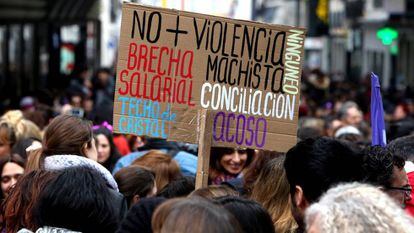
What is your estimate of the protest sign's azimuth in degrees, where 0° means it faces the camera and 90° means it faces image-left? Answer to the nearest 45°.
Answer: approximately 0°

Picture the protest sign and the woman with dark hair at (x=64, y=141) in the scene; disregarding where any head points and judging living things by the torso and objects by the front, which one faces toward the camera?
the protest sign

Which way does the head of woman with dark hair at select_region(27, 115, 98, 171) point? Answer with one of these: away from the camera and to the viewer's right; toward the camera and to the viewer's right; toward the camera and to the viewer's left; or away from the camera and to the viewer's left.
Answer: away from the camera and to the viewer's right

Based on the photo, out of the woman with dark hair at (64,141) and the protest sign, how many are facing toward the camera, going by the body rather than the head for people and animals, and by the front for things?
1

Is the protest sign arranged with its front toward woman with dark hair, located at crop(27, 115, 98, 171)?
no

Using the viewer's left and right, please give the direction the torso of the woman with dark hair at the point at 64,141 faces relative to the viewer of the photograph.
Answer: facing away from the viewer and to the right of the viewer

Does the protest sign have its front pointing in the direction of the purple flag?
no
